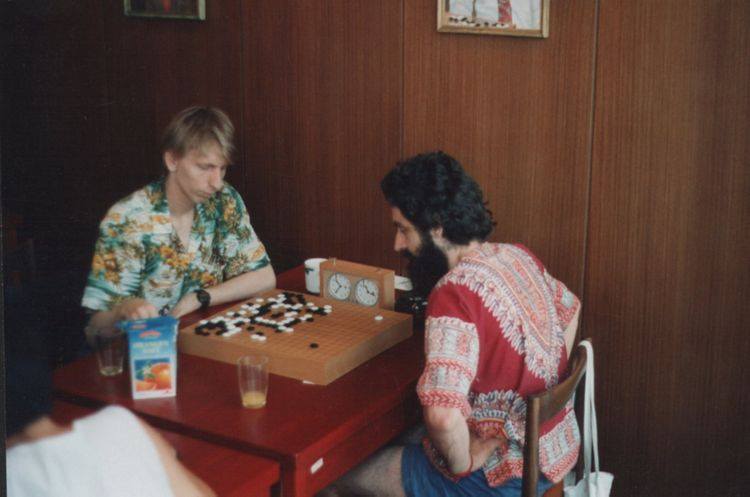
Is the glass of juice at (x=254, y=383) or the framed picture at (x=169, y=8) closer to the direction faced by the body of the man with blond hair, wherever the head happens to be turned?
the glass of juice

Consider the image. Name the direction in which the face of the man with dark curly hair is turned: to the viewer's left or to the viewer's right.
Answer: to the viewer's left

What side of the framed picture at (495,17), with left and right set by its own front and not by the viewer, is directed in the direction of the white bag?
front

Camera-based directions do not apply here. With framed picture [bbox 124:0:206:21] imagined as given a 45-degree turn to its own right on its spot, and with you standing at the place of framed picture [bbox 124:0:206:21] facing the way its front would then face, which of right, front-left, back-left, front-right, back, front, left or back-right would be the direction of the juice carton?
front-left

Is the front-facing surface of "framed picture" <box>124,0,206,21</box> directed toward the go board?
yes

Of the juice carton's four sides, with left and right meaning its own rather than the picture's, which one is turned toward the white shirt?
front

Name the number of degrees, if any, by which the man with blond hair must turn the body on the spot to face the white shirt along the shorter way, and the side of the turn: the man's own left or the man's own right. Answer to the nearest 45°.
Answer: approximately 45° to the man's own right

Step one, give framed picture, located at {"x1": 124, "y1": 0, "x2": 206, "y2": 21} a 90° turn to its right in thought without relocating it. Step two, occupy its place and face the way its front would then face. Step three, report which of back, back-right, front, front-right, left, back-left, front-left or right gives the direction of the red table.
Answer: left

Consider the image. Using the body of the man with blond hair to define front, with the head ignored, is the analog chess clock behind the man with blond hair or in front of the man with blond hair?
in front

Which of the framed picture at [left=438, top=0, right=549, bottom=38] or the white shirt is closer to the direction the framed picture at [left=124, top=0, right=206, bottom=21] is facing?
the white shirt

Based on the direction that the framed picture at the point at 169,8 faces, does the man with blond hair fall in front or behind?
in front

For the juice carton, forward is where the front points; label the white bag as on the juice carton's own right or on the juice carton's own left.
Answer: on the juice carton's own left

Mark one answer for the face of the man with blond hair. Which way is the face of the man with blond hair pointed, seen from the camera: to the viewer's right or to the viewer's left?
to the viewer's right

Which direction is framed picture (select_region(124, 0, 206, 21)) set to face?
toward the camera
